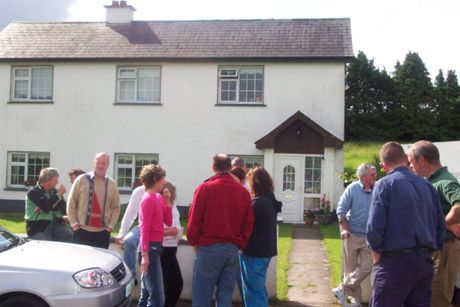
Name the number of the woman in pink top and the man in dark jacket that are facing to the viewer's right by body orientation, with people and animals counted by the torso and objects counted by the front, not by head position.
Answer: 2

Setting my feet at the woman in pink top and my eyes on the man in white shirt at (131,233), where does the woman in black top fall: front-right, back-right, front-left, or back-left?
back-right

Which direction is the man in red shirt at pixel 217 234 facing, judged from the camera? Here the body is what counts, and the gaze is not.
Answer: away from the camera

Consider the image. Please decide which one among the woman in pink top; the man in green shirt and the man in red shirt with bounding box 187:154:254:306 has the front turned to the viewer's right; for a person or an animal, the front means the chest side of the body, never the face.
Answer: the woman in pink top

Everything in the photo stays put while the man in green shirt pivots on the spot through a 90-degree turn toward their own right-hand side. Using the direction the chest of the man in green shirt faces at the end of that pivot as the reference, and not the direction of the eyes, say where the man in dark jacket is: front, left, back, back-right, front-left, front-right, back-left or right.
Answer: left

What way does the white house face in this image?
toward the camera

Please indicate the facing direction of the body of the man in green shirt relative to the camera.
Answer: to the viewer's left

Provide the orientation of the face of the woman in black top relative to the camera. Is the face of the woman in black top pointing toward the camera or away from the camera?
away from the camera

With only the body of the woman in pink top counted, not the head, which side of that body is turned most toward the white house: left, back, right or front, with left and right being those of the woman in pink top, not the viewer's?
left

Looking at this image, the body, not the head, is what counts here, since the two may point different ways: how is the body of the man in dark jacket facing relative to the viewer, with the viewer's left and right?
facing to the right of the viewer

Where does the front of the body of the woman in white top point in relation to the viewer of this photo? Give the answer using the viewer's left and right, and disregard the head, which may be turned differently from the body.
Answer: facing the viewer and to the left of the viewer

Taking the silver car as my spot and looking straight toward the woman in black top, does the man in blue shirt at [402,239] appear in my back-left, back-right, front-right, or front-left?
front-right

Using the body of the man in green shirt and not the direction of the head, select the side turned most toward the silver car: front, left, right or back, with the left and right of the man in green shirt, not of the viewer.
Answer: front

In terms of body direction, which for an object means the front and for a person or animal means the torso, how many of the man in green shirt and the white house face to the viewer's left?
1

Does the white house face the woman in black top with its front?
yes

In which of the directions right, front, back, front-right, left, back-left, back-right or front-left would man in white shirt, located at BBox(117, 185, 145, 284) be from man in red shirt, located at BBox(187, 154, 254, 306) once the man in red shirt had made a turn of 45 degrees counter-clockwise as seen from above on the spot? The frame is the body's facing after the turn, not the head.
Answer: front

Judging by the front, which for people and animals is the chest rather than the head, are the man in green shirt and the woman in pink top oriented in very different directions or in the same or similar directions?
very different directions
